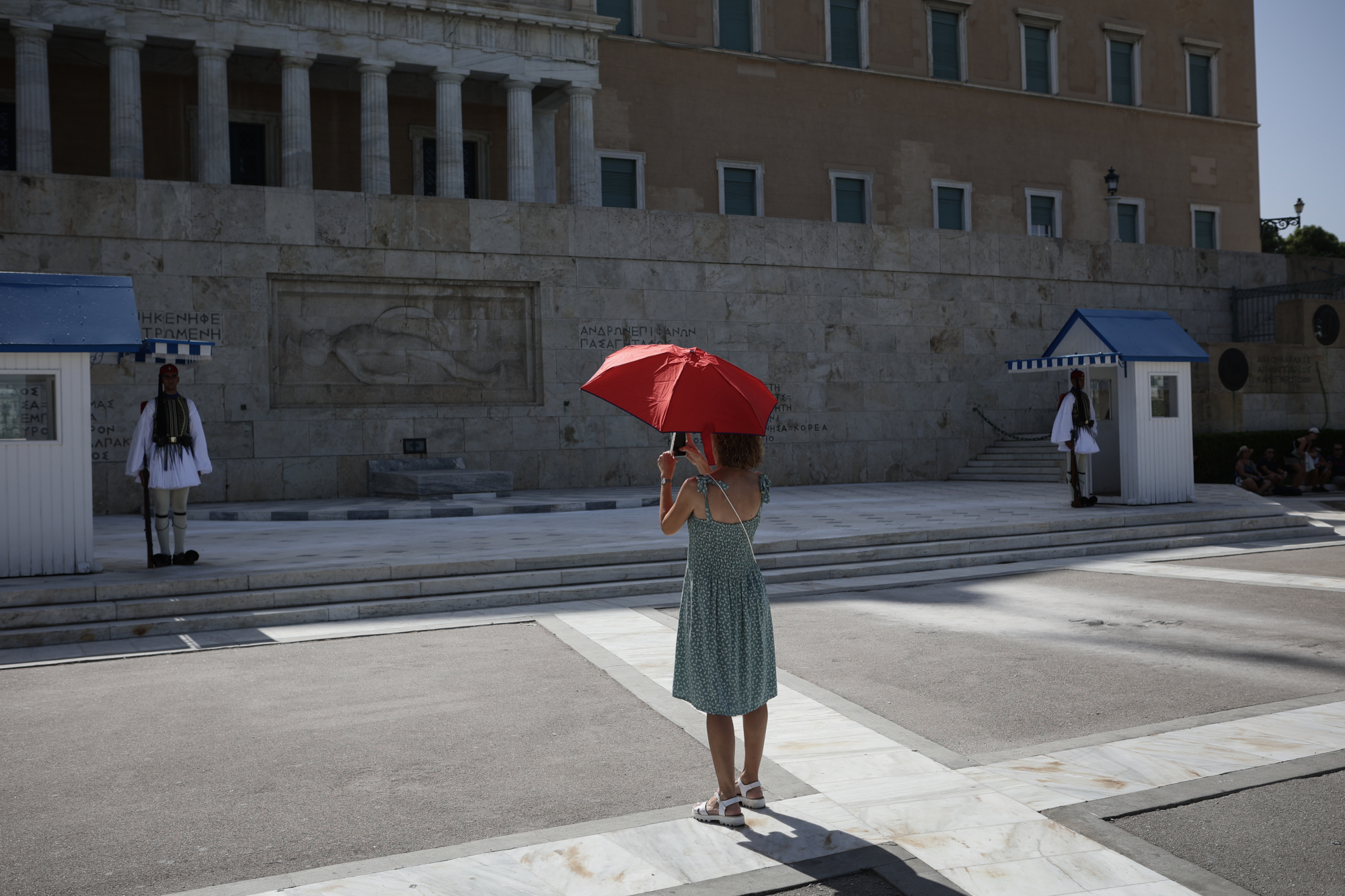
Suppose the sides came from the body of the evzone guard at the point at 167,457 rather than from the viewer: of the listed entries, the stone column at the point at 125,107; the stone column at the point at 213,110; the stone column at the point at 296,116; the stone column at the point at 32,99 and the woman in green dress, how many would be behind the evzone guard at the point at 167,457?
4

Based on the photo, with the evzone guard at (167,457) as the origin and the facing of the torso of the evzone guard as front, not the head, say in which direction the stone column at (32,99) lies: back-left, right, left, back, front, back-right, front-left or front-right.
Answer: back

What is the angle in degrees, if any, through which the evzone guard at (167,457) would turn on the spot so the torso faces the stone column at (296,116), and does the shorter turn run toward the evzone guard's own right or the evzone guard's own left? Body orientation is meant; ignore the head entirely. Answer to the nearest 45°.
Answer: approximately 180°

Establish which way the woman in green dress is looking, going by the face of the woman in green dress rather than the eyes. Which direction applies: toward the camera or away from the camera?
away from the camera

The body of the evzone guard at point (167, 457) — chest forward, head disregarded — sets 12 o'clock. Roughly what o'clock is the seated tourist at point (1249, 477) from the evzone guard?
The seated tourist is roughly at 9 o'clock from the evzone guard.

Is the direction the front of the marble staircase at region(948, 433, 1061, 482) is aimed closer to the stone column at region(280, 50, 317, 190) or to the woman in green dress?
the woman in green dress
